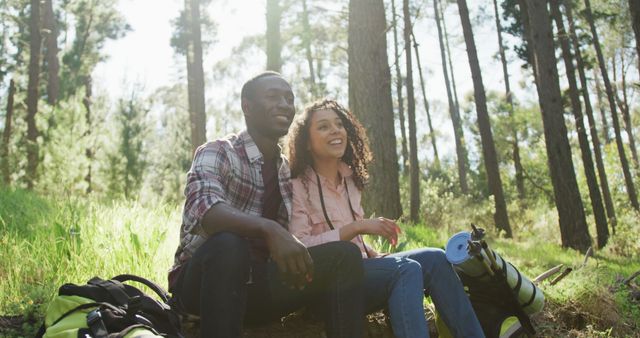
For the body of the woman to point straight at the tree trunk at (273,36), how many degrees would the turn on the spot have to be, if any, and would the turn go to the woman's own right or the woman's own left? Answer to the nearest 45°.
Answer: approximately 135° to the woman's own left

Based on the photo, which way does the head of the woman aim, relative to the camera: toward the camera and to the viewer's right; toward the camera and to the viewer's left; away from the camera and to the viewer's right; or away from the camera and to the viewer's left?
toward the camera and to the viewer's right

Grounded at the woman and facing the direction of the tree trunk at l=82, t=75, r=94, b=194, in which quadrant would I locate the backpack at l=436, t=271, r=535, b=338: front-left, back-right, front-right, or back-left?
back-right

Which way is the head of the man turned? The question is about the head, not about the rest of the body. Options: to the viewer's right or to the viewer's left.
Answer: to the viewer's right

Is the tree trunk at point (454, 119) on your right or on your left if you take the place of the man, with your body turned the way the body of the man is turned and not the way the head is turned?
on your left

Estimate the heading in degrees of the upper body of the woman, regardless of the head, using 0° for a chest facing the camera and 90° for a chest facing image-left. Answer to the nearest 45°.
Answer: approximately 315°

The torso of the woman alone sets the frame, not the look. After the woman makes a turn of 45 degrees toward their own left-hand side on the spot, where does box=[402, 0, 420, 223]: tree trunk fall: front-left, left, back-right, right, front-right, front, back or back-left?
left

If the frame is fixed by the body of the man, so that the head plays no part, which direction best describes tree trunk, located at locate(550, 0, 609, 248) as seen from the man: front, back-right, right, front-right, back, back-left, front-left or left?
left

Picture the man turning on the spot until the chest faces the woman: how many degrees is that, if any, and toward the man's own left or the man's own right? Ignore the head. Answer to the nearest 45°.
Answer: approximately 90° to the man's own left

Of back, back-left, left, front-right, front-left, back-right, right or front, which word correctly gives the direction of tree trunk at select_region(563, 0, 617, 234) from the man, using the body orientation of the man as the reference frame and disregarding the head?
left

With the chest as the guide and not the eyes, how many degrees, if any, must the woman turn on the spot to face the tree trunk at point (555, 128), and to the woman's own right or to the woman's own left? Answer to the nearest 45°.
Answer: approximately 90° to the woman's own left

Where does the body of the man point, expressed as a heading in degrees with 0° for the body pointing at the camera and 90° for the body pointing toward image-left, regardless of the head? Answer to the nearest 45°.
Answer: approximately 315°
